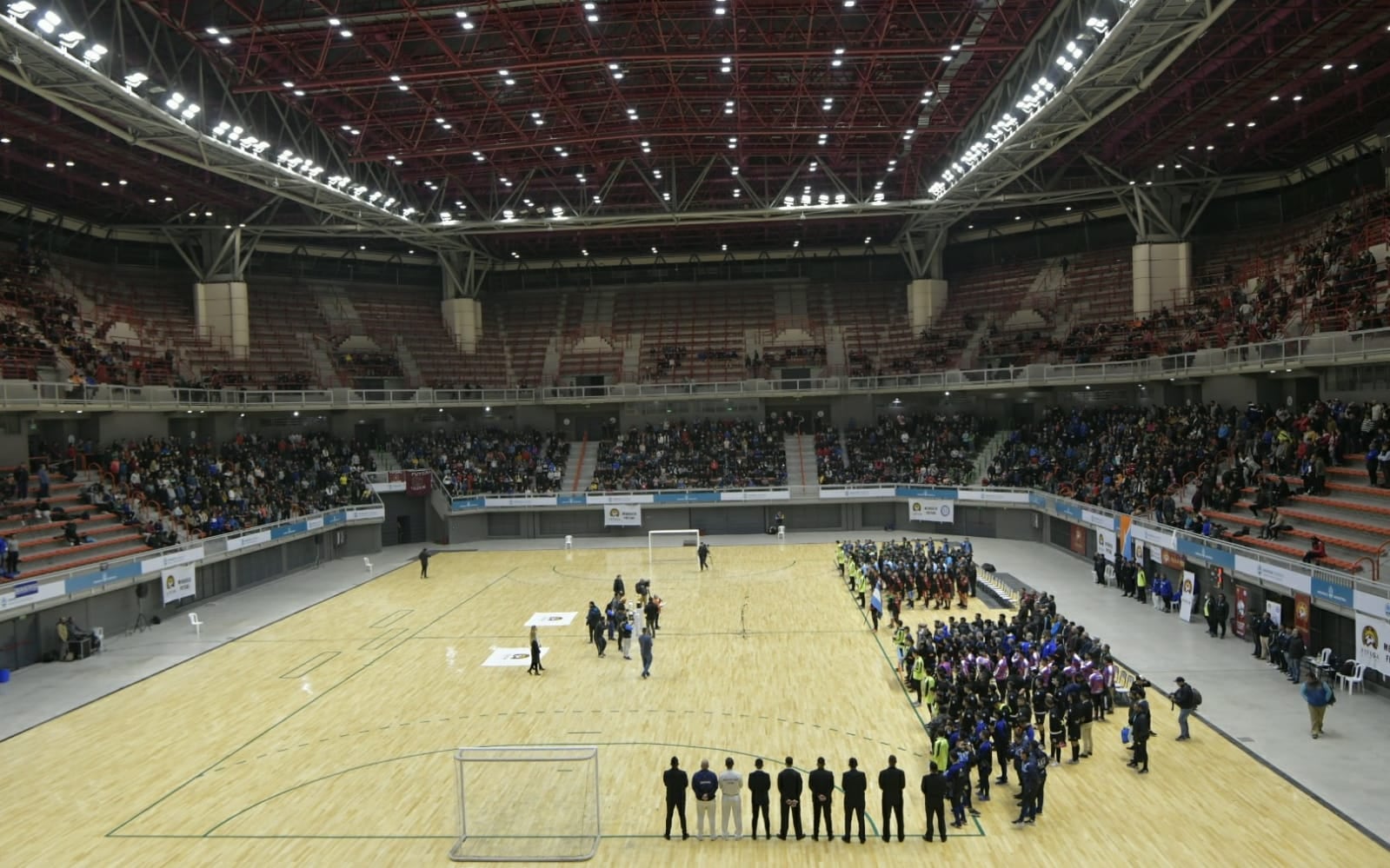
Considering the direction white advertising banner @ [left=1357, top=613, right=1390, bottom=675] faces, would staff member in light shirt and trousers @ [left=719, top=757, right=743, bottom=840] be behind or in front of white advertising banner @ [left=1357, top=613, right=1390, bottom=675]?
in front

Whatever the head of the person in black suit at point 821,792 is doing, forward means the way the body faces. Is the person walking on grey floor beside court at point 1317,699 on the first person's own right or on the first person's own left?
on the first person's own right

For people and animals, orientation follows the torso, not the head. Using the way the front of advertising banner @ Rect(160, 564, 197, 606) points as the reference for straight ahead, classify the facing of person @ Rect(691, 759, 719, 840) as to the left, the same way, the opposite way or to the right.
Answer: to the left

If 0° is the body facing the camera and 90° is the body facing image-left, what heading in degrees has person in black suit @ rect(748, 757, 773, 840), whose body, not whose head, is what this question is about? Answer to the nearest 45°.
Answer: approximately 180°

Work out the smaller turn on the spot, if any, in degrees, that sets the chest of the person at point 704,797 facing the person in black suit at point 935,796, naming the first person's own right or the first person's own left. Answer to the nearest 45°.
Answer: approximately 90° to the first person's own right

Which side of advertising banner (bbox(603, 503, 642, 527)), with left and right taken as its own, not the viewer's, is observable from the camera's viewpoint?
front

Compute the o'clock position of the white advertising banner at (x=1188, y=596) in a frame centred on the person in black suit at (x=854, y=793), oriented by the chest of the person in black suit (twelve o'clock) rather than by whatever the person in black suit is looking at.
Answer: The white advertising banner is roughly at 1 o'clock from the person in black suit.

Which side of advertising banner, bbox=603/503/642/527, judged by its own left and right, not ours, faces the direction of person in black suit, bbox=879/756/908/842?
front

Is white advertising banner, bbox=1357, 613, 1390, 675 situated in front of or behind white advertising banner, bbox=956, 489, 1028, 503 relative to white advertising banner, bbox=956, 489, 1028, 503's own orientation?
in front

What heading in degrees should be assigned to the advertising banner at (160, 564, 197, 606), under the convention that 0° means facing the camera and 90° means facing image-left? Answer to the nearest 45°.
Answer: approximately 315°

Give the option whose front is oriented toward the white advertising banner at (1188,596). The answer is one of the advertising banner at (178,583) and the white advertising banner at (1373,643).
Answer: the advertising banner

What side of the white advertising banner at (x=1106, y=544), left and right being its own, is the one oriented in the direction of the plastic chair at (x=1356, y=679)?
left

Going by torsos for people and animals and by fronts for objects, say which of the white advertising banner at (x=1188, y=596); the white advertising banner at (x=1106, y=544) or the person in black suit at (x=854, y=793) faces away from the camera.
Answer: the person in black suit

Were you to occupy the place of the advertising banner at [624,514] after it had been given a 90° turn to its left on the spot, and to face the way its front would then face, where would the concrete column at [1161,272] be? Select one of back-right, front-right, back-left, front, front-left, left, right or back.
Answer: front

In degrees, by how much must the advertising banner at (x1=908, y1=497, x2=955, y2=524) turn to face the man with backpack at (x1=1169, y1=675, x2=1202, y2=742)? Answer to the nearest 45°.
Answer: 0° — it already faces them

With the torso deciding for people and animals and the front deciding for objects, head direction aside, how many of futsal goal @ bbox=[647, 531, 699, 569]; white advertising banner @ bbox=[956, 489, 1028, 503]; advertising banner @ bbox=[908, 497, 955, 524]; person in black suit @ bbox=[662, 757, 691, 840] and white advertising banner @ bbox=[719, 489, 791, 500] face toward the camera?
4

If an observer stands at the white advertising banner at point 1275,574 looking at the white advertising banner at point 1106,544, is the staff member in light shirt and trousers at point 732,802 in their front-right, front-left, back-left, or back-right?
back-left
